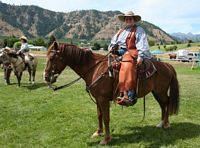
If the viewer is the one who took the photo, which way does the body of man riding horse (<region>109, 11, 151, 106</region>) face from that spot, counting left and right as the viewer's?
facing the viewer and to the left of the viewer

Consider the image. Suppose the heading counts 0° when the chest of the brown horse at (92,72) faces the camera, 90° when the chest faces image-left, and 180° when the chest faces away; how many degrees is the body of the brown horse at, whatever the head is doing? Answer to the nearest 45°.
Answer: approximately 45°
